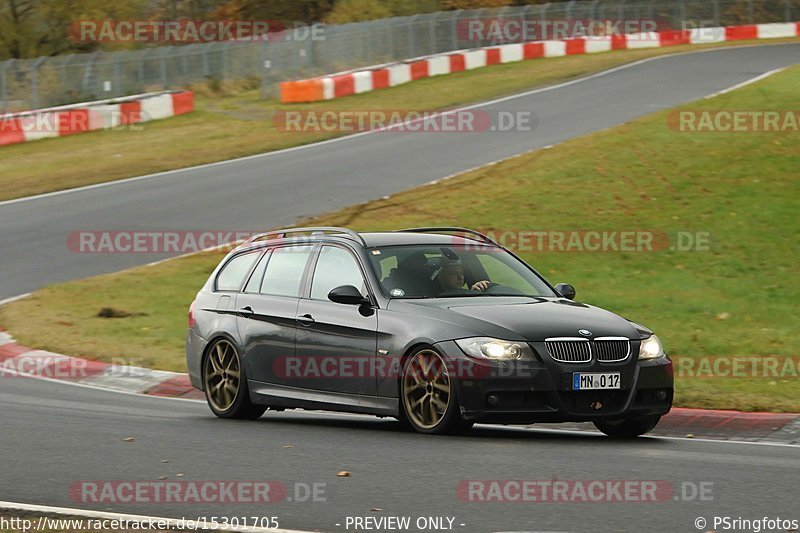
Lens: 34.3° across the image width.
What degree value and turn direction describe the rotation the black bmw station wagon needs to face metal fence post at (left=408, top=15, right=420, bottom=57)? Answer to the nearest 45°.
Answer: approximately 135° to its left

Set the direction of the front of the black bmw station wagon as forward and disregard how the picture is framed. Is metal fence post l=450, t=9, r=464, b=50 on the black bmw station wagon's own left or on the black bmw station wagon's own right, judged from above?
on the black bmw station wagon's own left

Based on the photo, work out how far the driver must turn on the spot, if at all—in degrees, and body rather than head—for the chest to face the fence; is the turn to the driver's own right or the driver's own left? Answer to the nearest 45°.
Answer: approximately 135° to the driver's own left

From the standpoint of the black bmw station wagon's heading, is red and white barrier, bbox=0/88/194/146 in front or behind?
behind

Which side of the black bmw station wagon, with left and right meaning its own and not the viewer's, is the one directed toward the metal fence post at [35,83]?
back

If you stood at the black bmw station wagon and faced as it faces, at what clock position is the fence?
The fence is roughly at 7 o'clock from the black bmw station wagon.

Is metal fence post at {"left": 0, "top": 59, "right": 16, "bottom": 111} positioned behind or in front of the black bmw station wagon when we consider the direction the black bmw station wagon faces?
behind

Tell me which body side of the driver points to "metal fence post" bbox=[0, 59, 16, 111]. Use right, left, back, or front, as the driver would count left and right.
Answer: back

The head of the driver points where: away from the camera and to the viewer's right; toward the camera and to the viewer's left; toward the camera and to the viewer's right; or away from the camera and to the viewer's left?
toward the camera and to the viewer's right

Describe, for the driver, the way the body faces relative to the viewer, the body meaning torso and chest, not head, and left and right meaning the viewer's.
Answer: facing the viewer and to the right of the viewer

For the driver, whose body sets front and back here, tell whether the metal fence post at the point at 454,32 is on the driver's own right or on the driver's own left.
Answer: on the driver's own left

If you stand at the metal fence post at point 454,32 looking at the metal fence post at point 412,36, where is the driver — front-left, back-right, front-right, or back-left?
front-left

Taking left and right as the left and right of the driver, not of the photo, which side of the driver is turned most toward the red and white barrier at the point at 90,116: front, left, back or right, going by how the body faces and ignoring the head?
back

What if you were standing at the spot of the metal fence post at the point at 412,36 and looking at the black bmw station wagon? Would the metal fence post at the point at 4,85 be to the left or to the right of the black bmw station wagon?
right
